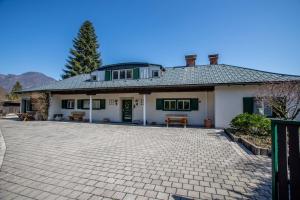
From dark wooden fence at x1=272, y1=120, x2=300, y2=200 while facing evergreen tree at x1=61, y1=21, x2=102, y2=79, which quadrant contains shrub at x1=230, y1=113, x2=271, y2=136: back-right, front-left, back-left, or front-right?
front-right

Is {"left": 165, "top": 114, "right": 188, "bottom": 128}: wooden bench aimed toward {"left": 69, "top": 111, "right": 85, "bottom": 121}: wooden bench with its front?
no

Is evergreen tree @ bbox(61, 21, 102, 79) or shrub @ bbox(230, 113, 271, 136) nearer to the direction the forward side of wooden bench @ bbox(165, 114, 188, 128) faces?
the shrub

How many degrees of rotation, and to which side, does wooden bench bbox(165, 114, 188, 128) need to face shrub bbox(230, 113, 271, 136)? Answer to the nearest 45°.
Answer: approximately 45° to its left

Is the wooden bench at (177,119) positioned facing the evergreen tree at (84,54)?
no

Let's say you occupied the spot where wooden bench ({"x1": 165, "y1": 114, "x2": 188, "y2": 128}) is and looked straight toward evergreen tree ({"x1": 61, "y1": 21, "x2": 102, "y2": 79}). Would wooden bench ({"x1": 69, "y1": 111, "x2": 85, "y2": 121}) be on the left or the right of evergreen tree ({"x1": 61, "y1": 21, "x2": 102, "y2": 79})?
left

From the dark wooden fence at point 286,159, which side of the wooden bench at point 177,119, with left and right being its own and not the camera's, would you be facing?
front

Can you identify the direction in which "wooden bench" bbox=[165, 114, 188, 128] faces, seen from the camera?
facing the viewer

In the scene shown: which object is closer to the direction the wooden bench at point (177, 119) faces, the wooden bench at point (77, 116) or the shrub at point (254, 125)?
the shrub
